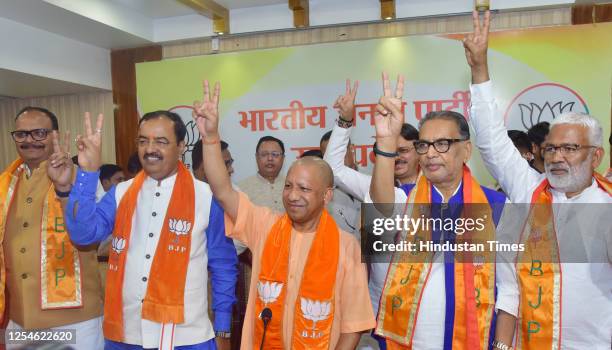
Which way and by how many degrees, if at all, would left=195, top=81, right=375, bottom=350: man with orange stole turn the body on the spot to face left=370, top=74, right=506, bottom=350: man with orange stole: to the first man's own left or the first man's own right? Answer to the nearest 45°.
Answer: approximately 135° to the first man's own left

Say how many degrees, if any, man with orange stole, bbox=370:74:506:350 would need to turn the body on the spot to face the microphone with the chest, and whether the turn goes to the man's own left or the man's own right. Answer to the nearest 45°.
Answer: approximately 45° to the man's own right

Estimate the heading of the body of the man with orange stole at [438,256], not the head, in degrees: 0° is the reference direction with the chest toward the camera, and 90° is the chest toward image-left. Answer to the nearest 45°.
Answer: approximately 45°

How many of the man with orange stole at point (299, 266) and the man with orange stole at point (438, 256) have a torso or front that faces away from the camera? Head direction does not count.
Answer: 0

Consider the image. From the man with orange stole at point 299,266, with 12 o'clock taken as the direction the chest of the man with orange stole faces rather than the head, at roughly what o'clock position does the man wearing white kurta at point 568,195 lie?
The man wearing white kurta is roughly at 8 o'clock from the man with orange stole.

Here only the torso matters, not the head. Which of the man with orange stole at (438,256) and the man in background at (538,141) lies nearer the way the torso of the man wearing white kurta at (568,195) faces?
the man with orange stole

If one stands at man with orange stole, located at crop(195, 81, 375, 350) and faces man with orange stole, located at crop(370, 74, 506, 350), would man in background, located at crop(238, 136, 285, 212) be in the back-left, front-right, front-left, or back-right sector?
back-left

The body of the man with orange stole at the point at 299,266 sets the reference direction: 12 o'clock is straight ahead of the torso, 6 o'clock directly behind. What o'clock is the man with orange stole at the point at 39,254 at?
the man with orange stole at the point at 39,254 is roughly at 2 o'clock from the man with orange stole at the point at 299,266.

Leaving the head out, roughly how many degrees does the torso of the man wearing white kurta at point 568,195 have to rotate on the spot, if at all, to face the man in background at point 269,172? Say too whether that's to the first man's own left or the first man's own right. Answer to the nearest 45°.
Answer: approximately 90° to the first man's own right
